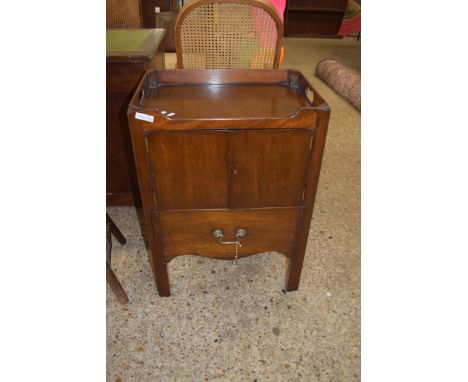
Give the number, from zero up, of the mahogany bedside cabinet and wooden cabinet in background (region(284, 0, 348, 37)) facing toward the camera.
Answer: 2

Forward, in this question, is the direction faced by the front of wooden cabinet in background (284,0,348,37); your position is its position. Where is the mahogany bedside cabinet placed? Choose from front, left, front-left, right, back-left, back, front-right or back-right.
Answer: front

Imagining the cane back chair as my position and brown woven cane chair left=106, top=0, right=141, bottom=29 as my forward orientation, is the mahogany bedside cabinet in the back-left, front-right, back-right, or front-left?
back-left

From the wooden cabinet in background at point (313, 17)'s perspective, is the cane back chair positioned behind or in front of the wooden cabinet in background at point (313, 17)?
in front

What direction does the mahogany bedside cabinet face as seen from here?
toward the camera

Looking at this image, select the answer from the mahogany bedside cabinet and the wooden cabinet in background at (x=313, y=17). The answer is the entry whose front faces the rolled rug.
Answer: the wooden cabinet in background

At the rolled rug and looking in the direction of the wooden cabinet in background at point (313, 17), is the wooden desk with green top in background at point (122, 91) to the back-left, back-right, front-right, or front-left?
back-left

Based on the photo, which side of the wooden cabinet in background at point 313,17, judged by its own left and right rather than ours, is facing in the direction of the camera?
front

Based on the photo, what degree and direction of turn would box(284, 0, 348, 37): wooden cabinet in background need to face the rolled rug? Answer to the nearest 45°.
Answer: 0° — it already faces it

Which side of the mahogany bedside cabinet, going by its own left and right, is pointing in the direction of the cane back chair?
back
